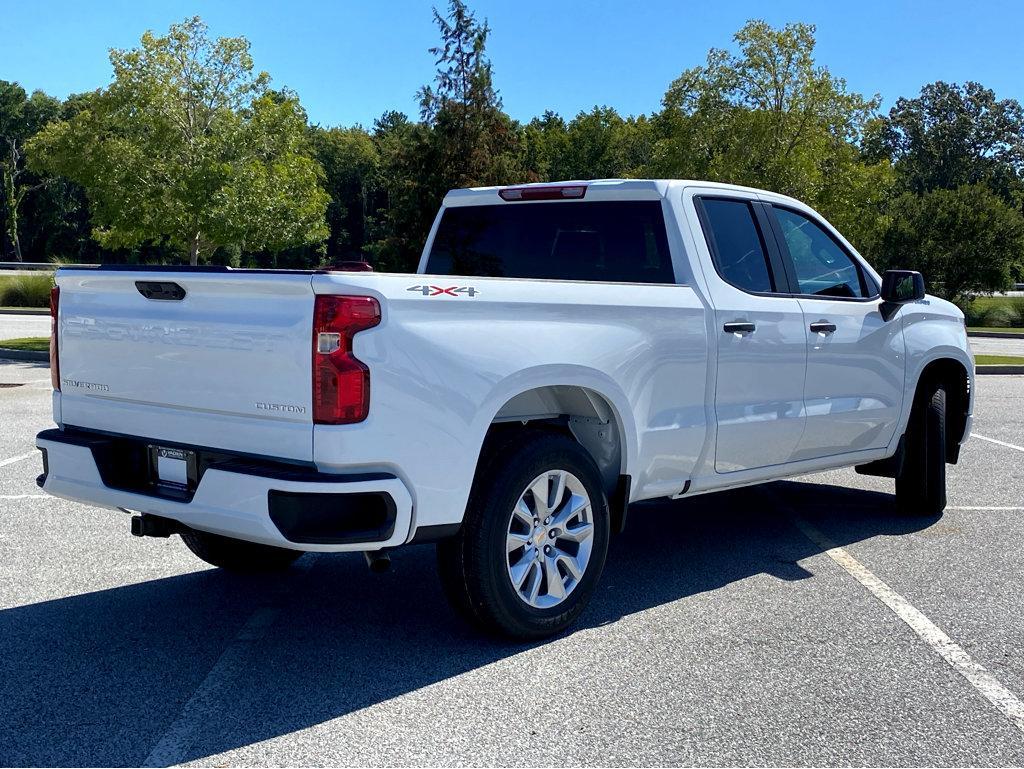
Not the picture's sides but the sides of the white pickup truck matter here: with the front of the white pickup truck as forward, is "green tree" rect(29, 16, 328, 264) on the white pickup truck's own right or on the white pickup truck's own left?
on the white pickup truck's own left

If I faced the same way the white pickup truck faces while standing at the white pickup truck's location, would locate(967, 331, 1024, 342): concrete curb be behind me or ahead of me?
ahead

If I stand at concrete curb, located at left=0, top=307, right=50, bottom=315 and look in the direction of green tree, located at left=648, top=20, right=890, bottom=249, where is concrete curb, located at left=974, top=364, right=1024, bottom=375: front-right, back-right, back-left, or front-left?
front-right

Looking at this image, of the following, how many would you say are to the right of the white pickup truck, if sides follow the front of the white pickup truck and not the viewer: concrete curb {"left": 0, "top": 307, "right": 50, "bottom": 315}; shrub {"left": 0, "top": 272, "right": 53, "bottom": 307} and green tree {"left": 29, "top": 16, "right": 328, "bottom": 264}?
0

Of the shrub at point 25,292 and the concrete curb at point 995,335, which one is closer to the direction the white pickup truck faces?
the concrete curb

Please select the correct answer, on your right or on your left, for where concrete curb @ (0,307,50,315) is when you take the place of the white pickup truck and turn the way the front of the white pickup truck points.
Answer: on your left

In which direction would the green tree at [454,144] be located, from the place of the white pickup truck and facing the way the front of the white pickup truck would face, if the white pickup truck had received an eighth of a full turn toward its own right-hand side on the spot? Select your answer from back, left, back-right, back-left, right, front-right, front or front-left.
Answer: left

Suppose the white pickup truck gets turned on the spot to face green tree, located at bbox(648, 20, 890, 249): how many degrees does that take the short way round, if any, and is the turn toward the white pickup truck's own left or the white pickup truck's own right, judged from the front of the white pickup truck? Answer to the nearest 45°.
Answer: approximately 45° to the white pickup truck's own left

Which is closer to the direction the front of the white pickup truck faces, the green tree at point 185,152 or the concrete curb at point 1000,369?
the concrete curb

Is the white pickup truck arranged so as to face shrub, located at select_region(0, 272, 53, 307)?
no

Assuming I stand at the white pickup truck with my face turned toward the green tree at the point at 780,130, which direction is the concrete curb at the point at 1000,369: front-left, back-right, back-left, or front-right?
front-right

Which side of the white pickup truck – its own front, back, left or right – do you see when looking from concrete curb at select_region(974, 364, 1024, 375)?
front

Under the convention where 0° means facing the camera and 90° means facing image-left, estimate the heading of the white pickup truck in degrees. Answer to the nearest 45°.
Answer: approximately 225°

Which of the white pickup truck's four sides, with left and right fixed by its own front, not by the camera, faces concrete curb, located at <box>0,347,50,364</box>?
left
